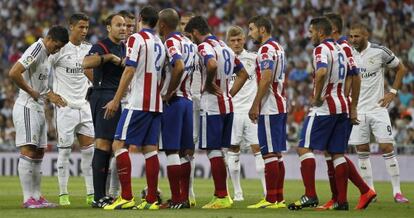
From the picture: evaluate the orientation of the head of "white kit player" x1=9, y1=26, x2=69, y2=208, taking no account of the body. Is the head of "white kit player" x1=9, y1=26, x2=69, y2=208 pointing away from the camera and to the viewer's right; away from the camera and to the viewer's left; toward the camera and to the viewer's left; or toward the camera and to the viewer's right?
toward the camera and to the viewer's right

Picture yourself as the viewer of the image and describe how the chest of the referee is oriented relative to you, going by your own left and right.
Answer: facing the viewer and to the right of the viewer

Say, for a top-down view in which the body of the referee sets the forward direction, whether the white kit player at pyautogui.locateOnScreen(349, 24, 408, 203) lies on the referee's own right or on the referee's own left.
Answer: on the referee's own left

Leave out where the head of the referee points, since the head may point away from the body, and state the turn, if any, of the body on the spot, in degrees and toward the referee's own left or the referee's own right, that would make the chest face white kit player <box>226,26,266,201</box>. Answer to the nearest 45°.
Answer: approximately 90° to the referee's own left

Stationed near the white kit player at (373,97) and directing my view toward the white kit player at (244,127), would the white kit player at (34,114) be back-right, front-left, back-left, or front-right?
front-left

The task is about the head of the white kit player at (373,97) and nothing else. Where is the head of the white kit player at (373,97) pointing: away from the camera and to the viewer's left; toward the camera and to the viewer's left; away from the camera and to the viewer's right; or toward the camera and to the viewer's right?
toward the camera and to the viewer's left

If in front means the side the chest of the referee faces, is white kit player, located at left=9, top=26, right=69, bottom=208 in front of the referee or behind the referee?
behind
